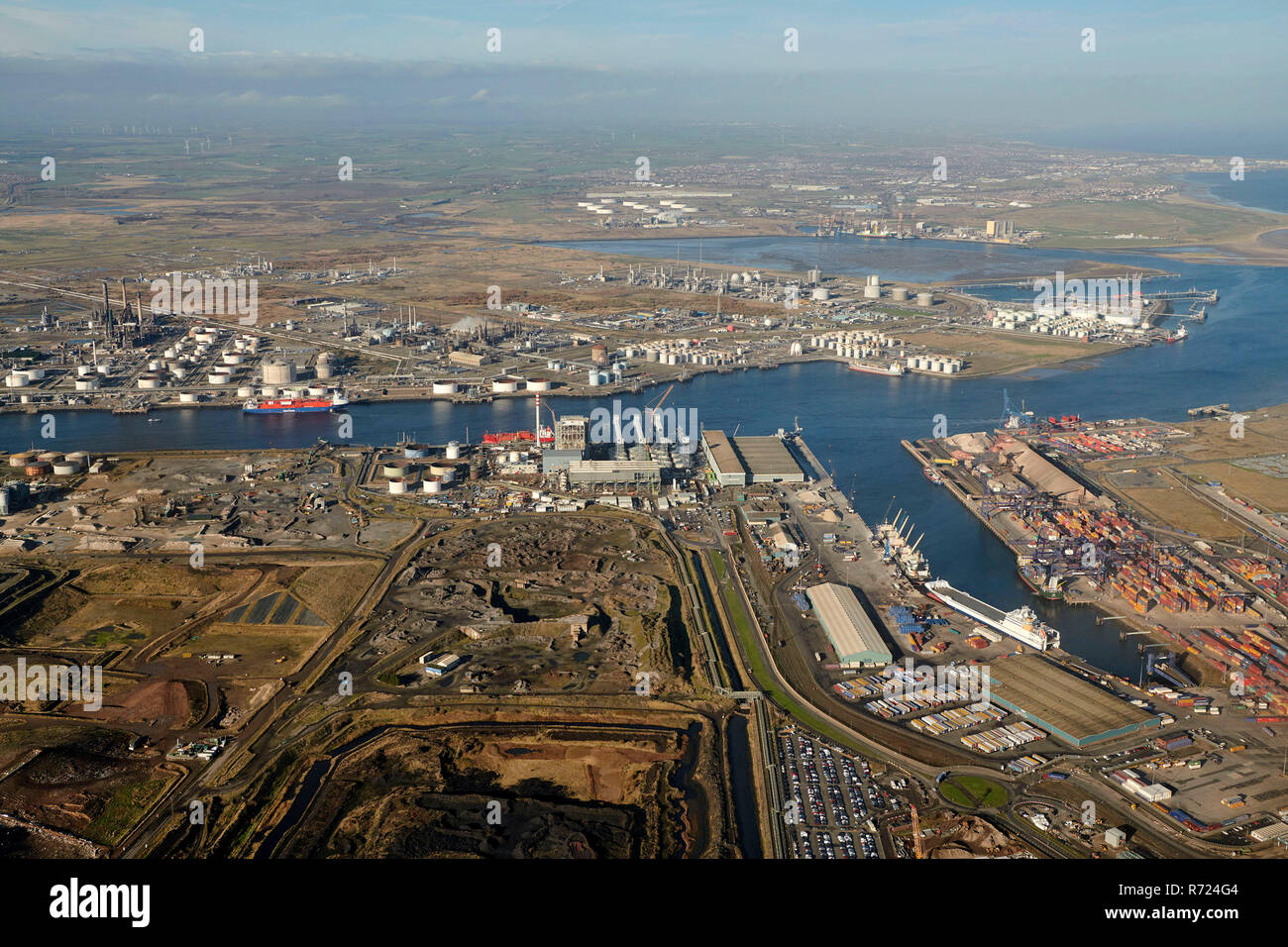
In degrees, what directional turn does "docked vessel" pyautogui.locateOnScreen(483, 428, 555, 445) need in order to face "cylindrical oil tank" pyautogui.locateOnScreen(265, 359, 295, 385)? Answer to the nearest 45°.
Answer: approximately 45° to its right

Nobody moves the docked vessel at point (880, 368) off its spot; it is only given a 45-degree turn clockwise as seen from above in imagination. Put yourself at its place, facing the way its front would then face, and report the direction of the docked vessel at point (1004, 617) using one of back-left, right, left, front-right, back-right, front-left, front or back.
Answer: back-left

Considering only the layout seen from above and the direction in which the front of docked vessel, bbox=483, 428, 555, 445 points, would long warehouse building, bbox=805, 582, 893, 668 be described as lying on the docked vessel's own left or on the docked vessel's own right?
on the docked vessel's own left

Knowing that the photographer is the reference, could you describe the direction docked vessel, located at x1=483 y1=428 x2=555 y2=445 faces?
facing to the left of the viewer

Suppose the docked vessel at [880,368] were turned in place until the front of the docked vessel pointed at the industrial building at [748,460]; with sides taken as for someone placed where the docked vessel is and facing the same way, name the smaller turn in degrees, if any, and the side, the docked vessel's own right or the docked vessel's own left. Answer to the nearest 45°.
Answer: approximately 90° to the docked vessel's own left

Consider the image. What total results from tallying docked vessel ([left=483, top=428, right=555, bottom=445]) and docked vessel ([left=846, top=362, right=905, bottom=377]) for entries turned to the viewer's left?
2

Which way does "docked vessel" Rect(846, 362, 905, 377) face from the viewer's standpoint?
to the viewer's left
